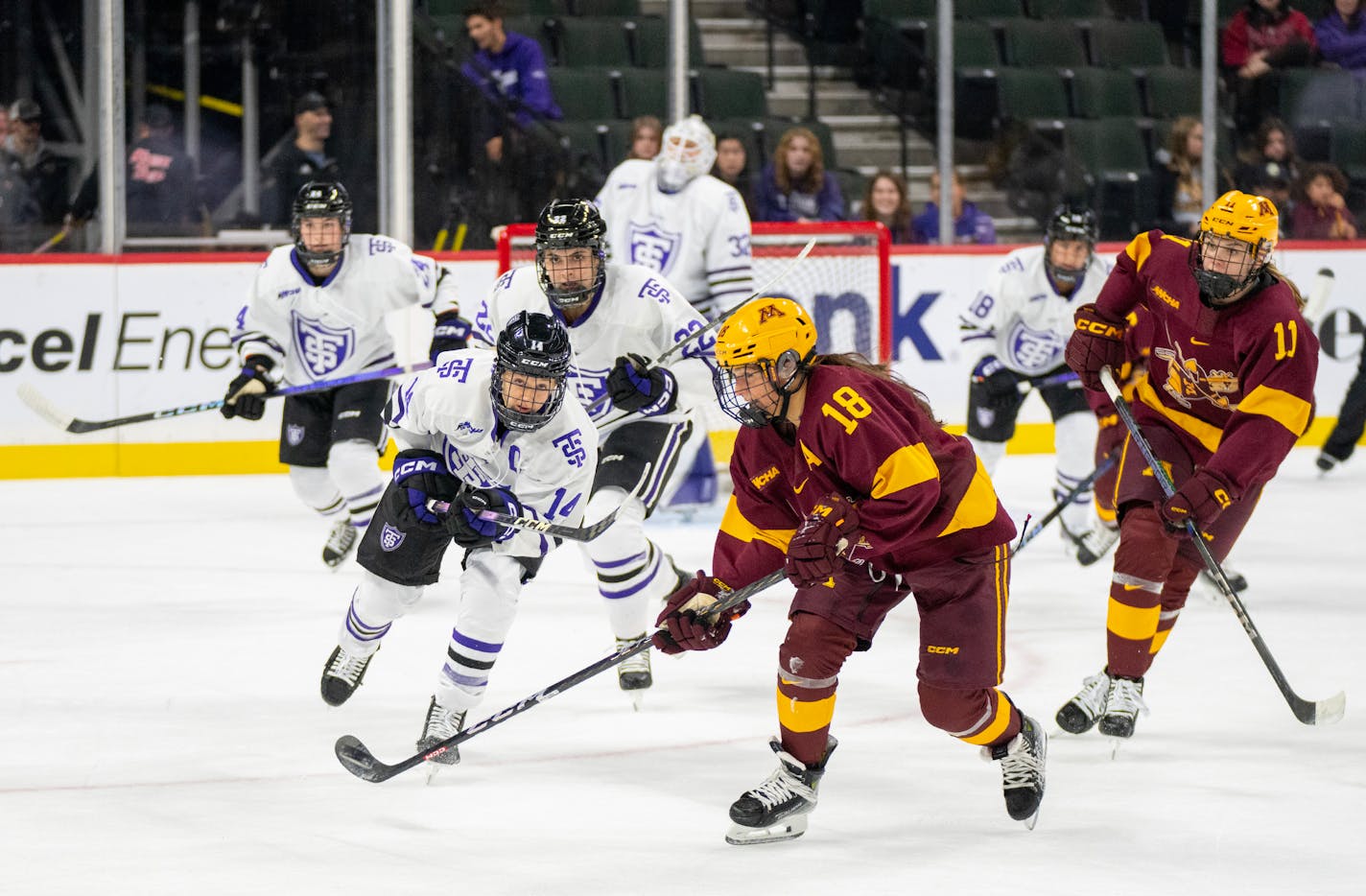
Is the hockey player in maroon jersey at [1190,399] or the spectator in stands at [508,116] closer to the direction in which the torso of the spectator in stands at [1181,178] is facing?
the hockey player in maroon jersey

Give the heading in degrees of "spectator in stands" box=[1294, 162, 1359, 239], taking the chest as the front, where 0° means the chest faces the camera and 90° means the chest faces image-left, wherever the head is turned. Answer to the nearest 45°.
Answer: approximately 0°

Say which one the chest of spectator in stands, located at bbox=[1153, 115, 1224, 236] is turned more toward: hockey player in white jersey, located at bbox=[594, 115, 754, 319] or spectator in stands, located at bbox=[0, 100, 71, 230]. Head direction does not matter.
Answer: the hockey player in white jersey

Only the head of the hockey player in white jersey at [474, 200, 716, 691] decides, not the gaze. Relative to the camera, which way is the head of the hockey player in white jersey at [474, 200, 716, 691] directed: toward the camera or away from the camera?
toward the camera

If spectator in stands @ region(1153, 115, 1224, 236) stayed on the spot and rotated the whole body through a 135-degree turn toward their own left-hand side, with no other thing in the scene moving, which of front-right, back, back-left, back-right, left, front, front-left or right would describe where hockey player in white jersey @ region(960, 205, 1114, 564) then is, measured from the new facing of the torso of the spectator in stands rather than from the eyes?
back

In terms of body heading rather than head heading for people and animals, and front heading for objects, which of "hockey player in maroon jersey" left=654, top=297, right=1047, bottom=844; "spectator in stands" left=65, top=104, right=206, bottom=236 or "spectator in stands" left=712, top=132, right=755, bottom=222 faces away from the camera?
"spectator in stands" left=65, top=104, right=206, bottom=236

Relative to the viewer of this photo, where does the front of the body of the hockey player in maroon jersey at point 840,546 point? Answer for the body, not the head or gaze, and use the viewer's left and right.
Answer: facing the viewer and to the left of the viewer

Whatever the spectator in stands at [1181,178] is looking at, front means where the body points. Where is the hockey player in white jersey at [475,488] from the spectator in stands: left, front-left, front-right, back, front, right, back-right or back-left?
front-right

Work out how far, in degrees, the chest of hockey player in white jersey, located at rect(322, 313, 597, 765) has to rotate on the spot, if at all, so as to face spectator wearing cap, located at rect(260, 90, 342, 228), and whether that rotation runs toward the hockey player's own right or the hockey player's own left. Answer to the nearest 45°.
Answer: approximately 180°

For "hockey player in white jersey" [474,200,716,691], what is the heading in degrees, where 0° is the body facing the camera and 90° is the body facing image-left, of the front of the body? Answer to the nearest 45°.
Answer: approximately 0°

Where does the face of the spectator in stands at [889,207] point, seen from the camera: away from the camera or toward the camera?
toward the camera

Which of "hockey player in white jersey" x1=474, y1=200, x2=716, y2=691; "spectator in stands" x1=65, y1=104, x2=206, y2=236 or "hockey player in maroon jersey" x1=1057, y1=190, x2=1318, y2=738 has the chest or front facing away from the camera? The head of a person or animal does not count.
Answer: the spectator in stands

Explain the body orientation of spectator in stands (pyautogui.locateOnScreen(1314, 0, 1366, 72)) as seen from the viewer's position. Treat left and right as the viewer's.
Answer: facing the viewer

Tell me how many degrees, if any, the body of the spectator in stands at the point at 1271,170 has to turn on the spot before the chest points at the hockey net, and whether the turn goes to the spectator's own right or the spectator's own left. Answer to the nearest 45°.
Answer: approximately 45° to the spectator's own right

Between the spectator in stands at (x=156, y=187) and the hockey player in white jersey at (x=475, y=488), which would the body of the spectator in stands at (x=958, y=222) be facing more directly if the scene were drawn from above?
the hockey player in white jersey

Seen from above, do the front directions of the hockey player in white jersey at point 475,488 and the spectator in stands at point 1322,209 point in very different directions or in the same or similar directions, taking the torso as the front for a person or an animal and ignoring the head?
same or similar directions

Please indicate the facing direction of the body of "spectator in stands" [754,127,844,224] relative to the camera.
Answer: toward the camera

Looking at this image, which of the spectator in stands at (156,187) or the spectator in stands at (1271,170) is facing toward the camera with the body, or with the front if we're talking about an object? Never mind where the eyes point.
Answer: the spectator in stands at (1271,170)
